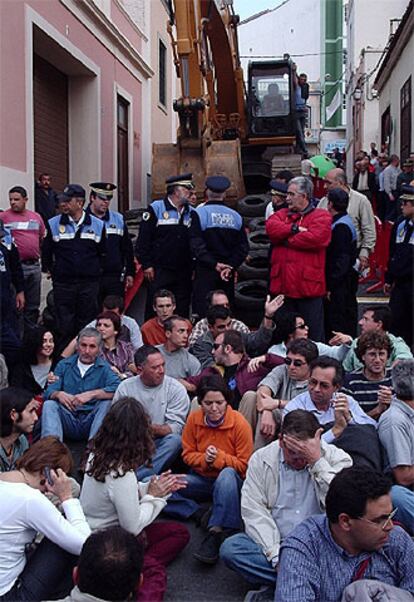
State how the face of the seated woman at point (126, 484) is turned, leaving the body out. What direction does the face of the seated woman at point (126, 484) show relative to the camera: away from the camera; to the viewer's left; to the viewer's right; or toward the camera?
away from the camera

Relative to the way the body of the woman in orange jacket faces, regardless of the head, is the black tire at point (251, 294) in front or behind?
behind

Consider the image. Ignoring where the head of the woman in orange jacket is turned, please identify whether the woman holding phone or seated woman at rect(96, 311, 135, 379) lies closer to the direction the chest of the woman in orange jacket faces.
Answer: the woman holding phone

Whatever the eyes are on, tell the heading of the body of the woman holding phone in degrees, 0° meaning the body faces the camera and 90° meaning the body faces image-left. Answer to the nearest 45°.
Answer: approximately 270°

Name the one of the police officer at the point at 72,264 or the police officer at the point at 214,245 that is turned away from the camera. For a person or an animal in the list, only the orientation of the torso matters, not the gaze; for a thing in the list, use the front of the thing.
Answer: the police officer at the point at 214,245

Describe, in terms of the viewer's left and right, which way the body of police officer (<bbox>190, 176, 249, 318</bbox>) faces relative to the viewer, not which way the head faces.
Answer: facing away from the viewer

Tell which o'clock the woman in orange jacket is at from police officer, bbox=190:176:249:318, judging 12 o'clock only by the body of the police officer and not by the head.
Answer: The woman in orange jacket is roughly at 6 o'clock from the police officer.

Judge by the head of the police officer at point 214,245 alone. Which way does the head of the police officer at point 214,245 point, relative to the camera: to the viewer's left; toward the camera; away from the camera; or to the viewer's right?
away from the camera

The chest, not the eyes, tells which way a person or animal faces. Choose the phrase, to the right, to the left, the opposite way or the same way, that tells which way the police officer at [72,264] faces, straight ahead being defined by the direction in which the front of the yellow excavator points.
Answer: the same way

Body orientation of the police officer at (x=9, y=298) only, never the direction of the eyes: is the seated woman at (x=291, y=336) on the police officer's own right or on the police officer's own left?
on the police officer's own left

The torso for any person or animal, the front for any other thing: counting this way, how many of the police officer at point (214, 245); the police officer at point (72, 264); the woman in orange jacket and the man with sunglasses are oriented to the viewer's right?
0

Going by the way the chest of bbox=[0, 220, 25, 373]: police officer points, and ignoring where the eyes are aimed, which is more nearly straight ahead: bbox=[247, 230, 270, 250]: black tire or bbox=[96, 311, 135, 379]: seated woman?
the seated woman

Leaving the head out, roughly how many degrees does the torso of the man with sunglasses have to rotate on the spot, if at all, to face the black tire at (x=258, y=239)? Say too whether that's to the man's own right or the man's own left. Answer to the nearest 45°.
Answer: approximately 135° to the man's own right

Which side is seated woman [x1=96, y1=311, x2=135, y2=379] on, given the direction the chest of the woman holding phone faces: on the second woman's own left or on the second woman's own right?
on the second woman's own left
